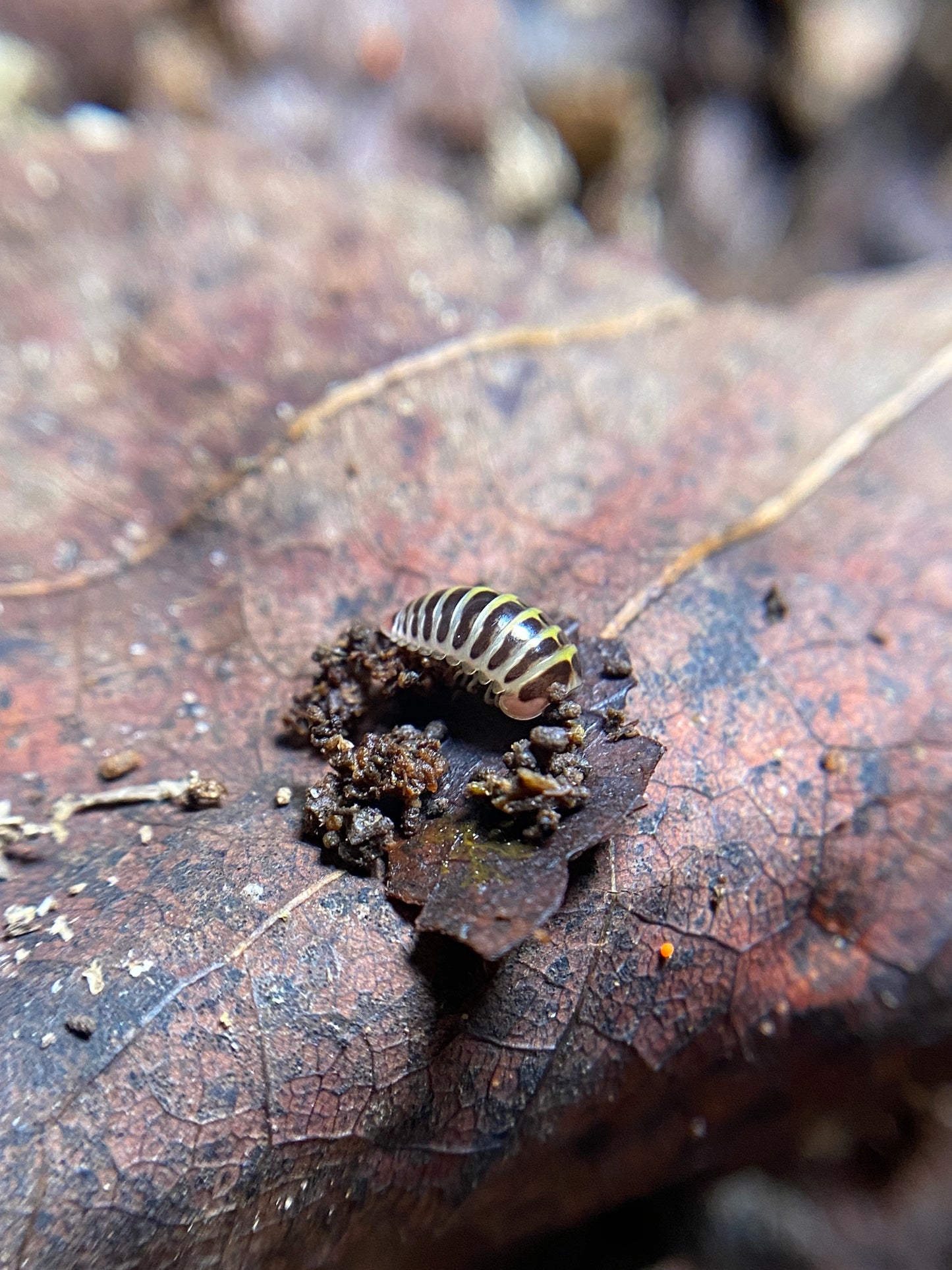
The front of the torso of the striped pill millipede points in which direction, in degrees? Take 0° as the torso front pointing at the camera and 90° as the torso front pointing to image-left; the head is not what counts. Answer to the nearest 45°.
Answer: approximately 315°

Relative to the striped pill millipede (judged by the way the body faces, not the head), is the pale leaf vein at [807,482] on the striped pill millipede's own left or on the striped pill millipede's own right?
on the striped pill millipede's own left

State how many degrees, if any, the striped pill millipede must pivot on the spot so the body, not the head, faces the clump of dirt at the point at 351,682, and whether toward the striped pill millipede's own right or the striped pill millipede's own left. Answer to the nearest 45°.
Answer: approximately 135° to the striped pill millipede's own right

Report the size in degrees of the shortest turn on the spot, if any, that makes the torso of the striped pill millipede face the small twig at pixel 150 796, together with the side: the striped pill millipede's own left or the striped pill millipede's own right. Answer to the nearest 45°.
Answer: approximately 135° to the striped pill millipede's own right
